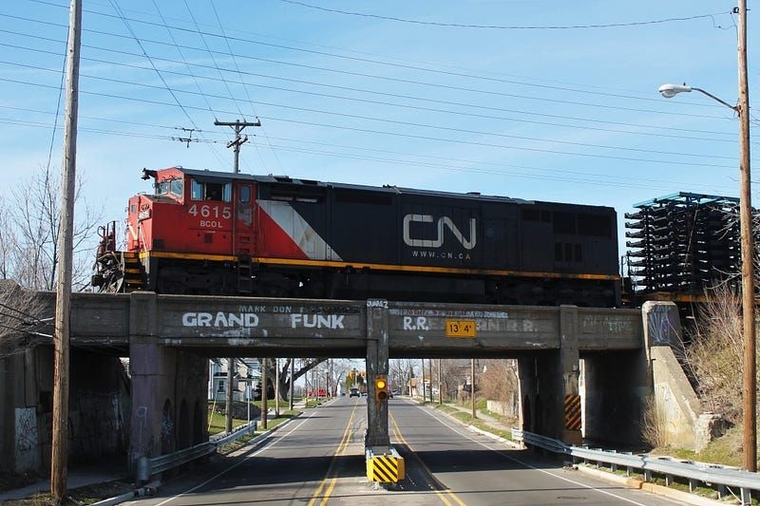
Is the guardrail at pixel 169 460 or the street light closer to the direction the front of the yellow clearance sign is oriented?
the street light

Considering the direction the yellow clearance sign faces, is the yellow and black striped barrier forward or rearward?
forward

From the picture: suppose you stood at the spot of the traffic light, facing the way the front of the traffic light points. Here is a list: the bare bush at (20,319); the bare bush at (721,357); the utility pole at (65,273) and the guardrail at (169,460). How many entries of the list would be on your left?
1

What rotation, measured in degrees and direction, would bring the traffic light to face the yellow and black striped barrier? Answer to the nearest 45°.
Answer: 0° — it already faces it

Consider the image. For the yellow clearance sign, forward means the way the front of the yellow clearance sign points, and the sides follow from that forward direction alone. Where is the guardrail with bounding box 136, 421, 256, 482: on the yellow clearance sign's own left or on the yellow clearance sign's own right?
on the yellow clearance sign's own right

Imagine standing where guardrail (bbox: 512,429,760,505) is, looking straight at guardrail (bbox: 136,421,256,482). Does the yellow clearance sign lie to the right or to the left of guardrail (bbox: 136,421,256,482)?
right

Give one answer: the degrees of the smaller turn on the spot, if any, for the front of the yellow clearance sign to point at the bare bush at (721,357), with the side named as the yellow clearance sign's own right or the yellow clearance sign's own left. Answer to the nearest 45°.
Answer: approximately 90° to the yellow clearance sign's own left

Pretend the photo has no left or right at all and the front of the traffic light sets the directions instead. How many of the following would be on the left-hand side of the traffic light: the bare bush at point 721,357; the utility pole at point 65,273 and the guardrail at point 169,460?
1

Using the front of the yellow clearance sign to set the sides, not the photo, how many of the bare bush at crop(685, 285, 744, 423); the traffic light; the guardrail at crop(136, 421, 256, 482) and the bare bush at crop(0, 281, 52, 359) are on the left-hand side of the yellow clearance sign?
1

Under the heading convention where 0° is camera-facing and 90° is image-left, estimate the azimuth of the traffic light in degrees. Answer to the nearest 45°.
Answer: approximately 0°

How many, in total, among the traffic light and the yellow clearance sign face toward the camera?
2

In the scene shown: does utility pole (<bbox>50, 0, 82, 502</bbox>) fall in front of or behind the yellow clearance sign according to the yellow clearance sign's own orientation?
in front

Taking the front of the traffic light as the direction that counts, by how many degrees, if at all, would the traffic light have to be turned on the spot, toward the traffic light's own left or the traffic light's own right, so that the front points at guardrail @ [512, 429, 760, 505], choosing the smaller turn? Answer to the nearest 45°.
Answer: approximately 45° to the traffic light's own left

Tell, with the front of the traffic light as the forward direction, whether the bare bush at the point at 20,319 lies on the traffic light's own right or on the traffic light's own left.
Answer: on the traffic light's own right
